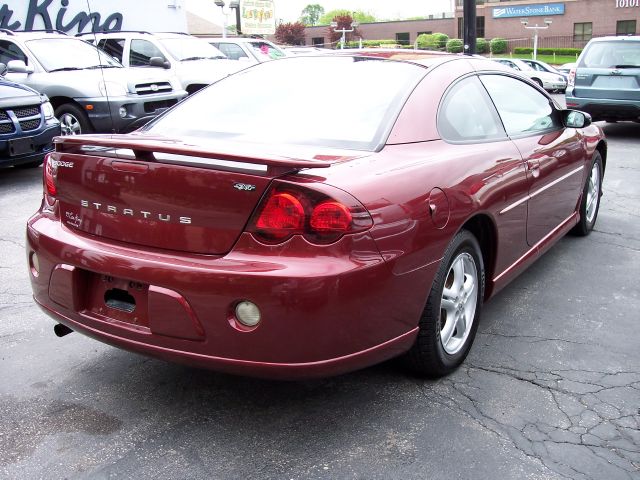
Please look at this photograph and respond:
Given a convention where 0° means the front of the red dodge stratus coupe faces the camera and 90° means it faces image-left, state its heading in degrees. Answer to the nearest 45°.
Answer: approximately 225°

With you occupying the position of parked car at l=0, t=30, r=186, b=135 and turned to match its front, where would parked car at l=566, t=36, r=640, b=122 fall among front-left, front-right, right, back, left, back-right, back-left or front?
front-left

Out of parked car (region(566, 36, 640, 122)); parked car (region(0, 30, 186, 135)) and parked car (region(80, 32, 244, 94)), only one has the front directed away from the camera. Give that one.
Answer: parked car (region(566, 36, 640, 122))

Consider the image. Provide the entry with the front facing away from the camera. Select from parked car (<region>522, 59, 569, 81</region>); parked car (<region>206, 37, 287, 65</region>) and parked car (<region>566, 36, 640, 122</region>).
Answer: parked car (<region>566, 36, 640, 122</region>)

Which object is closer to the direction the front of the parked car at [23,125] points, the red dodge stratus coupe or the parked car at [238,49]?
the red dodge stratus coupe

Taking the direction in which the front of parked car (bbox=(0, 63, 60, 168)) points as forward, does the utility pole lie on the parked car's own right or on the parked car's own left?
on the parked car's own left

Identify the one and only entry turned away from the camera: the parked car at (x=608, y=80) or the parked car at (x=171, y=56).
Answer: the parked car at (x=608, y=80)

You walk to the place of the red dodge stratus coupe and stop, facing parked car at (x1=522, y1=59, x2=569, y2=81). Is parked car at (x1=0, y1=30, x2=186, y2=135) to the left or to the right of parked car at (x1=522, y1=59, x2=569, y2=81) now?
left

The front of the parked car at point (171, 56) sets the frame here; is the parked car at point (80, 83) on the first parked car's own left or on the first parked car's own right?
on the first parked car's own right

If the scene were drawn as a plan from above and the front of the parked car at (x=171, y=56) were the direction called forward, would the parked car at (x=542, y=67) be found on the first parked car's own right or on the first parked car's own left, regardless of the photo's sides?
on the first parked car's own left

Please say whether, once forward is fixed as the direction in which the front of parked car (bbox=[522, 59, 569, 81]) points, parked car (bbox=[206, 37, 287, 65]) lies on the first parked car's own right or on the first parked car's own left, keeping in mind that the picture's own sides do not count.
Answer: on the first parked car's own right

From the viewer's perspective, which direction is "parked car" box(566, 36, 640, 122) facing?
away from the camera

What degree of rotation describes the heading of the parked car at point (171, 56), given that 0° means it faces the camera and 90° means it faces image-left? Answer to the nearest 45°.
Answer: approximately 315°
